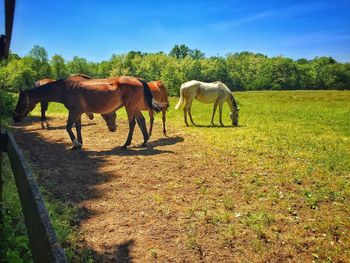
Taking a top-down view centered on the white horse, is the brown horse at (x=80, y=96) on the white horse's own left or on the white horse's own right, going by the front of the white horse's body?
on the white horse's own right

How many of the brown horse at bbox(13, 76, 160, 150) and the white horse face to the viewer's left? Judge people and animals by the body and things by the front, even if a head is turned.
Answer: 1

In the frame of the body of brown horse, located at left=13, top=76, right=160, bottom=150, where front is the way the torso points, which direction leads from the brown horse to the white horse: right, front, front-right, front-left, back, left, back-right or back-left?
back-right

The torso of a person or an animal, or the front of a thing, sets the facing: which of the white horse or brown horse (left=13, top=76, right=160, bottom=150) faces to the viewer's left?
the brown horse

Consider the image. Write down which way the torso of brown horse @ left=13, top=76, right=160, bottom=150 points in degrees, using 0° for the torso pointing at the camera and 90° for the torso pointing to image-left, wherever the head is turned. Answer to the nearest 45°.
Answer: approximately 90°

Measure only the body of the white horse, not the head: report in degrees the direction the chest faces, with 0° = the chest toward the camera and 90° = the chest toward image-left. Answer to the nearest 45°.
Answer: approximately 270°

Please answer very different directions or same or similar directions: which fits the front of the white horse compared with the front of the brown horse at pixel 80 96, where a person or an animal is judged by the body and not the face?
very different directions
